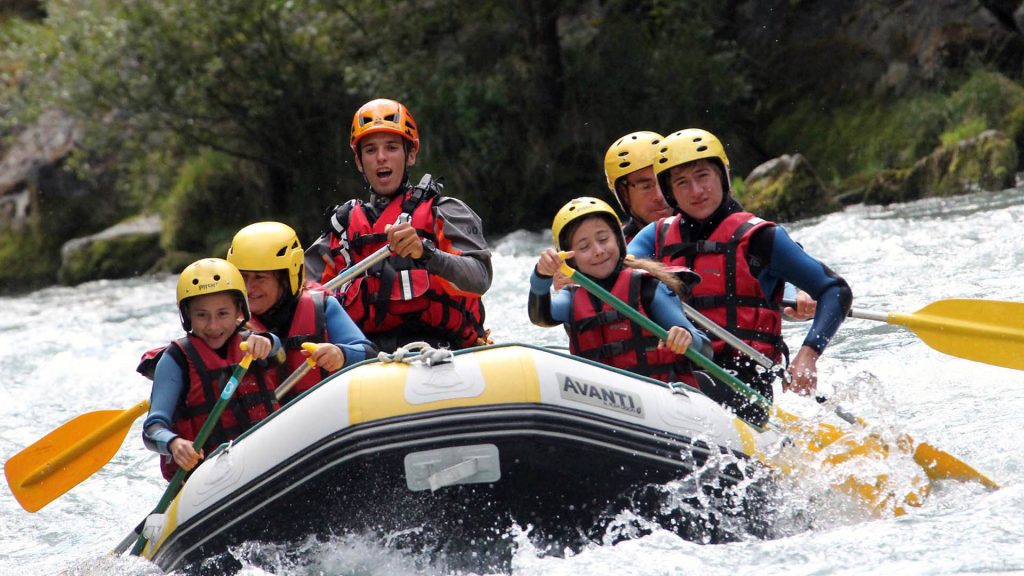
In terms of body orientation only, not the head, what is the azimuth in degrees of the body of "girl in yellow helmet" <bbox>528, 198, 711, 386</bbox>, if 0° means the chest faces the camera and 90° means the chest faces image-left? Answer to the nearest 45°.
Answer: approximately 0°

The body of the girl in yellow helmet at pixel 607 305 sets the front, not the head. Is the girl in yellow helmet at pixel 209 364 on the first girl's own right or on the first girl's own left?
on the first girl's own right

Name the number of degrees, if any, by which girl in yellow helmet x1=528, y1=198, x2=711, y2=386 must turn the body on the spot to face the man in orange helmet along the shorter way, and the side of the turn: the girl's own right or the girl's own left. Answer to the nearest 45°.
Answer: approximately 135° to the girl's own right

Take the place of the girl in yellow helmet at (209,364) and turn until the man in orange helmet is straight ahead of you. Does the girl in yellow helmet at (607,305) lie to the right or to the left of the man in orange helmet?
right

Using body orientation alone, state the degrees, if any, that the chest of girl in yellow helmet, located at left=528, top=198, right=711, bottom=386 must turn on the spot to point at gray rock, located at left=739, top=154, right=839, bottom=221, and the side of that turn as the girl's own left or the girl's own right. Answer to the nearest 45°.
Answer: approximately 180°
